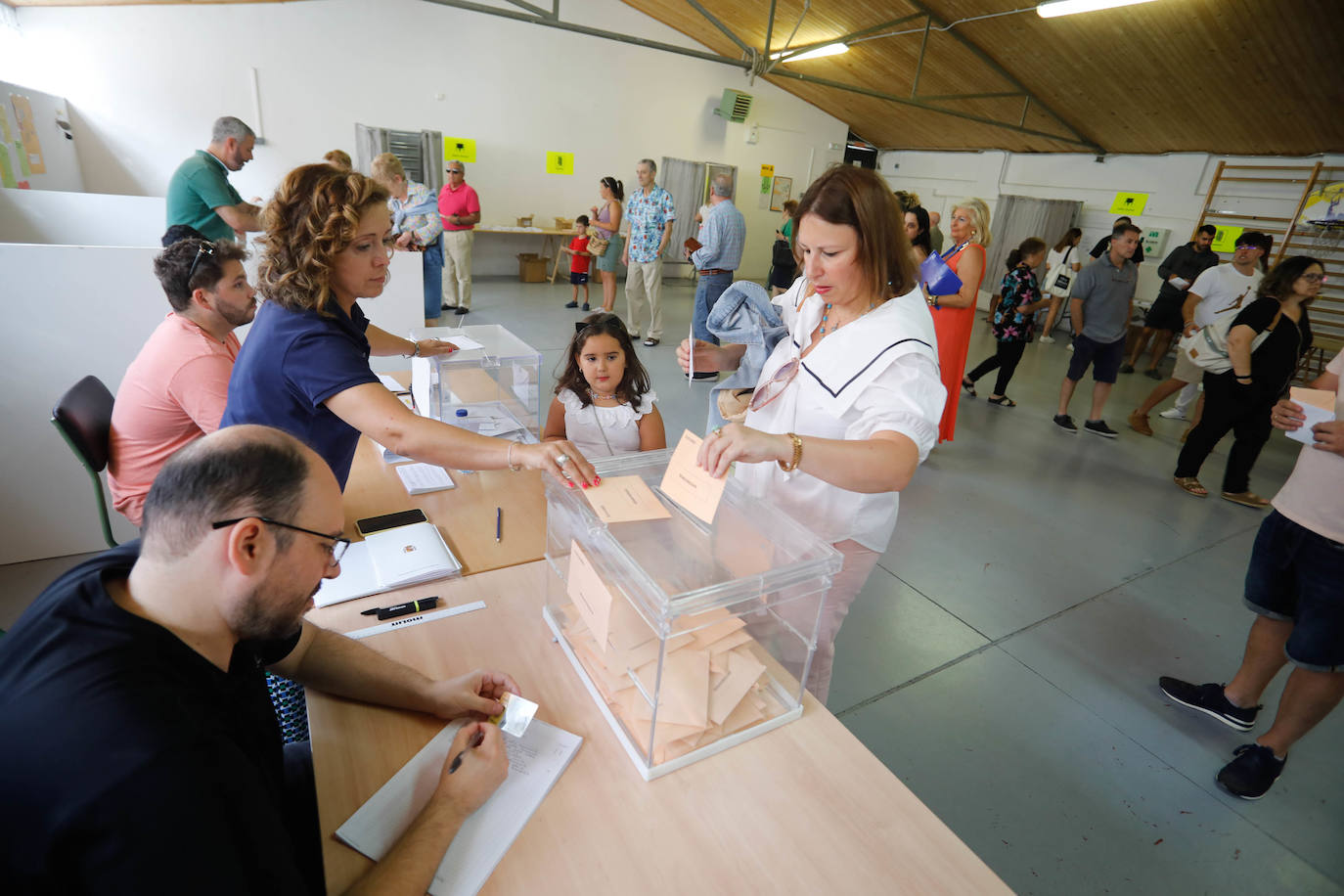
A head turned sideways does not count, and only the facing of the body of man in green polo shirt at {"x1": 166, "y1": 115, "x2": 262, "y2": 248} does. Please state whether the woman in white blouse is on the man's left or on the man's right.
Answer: on the man's right

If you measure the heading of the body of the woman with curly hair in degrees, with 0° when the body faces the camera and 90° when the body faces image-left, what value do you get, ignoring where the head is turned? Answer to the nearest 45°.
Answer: approximately 270°

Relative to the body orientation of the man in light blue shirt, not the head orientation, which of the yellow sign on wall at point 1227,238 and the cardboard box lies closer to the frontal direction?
the cardboard box

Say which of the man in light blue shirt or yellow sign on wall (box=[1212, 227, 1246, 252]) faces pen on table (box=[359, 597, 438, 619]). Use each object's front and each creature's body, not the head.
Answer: the yellow sign on wall

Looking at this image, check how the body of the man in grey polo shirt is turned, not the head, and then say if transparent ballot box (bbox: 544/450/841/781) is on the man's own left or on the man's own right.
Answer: on the man's own right

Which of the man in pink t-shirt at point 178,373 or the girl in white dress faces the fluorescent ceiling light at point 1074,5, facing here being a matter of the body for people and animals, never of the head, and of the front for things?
the man in pink t-shirt

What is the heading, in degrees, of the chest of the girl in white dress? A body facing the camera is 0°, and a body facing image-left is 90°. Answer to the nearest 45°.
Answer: approximately 0°

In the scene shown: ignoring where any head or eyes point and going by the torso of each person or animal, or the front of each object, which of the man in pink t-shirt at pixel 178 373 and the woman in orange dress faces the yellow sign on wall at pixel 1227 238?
the man in pink t-shirt

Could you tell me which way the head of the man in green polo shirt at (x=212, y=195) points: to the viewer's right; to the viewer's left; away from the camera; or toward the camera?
to the viewer's right

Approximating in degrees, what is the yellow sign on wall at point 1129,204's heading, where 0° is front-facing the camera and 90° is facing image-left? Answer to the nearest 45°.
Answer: approximately 0°
